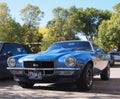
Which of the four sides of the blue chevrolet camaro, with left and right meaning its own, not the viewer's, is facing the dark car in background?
right

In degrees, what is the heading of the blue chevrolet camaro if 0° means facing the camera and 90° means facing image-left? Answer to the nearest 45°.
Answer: approximately 45°
